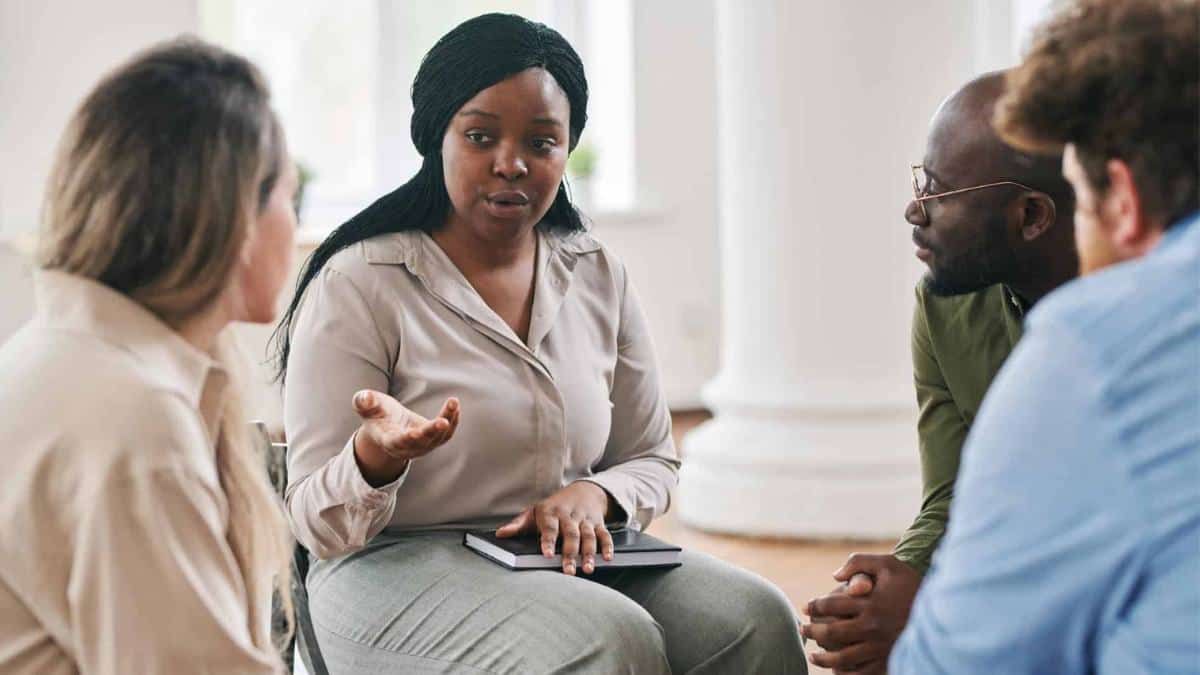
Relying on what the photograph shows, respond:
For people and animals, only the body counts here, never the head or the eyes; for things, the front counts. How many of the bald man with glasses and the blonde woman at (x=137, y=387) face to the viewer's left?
1

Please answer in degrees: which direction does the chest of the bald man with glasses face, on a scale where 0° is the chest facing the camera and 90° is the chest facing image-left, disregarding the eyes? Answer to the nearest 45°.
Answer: approximately 90°

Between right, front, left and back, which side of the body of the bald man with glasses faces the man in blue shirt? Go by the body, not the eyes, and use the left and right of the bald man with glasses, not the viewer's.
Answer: left

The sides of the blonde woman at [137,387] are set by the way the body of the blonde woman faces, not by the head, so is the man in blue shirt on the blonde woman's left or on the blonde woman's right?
on the blonde woman's right

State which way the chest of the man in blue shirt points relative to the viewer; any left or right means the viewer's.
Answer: facing away from the viewer and to the left of the viewer

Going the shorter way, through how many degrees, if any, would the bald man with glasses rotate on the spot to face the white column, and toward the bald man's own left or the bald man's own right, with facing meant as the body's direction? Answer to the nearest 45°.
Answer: approximately 90° to the bald man's own right

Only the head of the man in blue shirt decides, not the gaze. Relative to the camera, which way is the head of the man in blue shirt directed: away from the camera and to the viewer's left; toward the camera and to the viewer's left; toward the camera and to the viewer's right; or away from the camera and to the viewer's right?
away from the camera and to the viewer's left

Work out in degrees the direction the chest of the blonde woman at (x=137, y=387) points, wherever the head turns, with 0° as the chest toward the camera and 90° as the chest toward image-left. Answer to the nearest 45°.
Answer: approximately 225°

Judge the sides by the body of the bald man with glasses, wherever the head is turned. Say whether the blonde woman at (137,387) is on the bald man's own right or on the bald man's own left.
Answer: on the bald man's own left

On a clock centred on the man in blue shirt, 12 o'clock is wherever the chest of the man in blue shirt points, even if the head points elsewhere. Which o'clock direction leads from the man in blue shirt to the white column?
The white column is roughly at 1 o'clock from the man in blue shirt.

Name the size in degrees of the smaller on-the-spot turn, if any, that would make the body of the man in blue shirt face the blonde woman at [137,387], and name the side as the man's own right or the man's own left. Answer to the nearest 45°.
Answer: approximately 45° to the man's own left
